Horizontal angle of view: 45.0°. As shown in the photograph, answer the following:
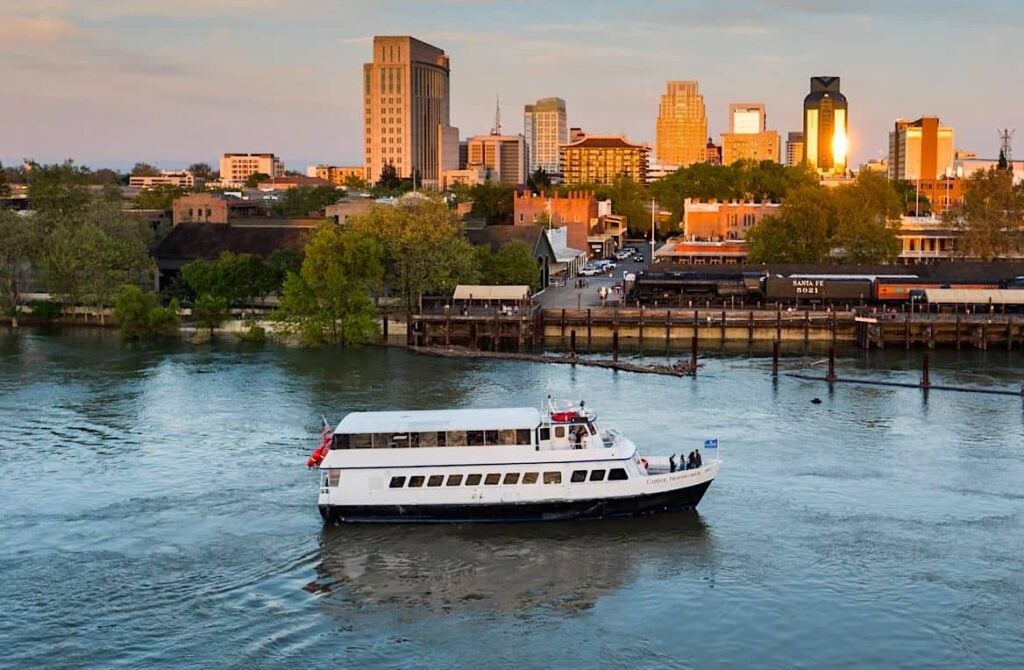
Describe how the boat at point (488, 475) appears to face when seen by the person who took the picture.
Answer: facing to the right of the viewer
